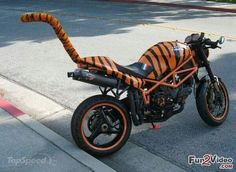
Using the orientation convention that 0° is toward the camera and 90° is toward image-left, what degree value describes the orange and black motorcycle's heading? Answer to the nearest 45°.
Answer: approximately 225°
